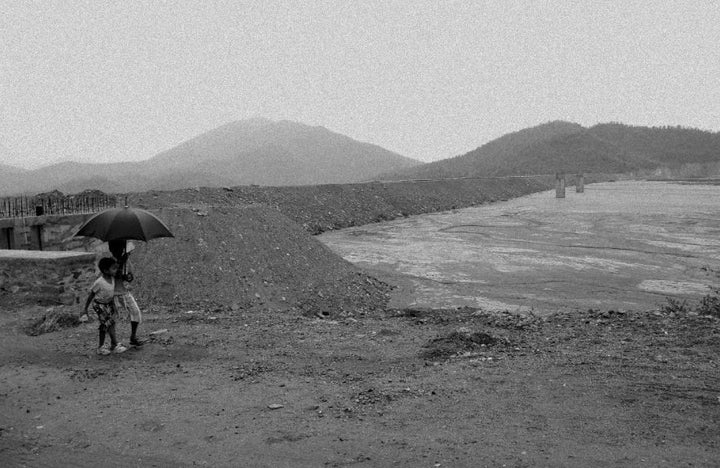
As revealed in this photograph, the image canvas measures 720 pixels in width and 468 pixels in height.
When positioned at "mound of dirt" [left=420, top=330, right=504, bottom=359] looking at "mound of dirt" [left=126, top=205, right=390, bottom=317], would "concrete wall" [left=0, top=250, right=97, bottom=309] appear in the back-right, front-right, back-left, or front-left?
front-left

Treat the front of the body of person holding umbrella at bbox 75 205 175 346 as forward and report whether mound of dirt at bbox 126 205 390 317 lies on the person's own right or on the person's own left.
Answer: on the person's own left

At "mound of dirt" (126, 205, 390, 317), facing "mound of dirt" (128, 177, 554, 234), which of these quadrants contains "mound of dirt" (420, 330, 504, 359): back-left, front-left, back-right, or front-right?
back-right

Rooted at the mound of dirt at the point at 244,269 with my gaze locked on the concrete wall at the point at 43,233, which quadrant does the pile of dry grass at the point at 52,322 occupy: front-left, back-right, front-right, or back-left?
front-left

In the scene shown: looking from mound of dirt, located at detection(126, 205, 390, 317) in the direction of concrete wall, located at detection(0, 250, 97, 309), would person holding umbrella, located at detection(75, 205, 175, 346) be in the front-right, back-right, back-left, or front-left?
front-left
